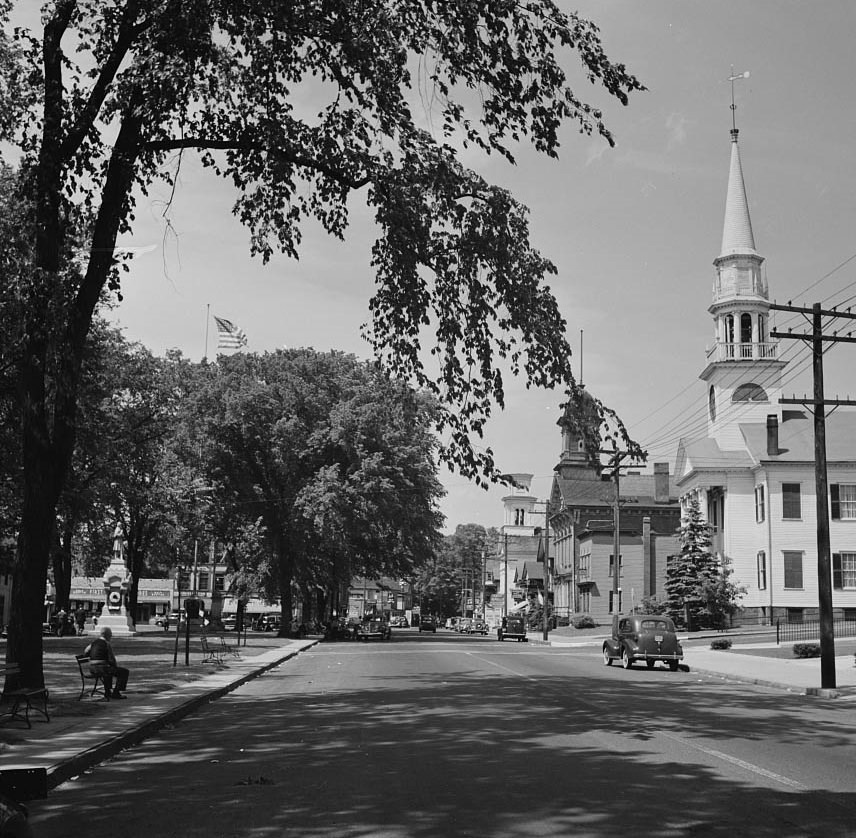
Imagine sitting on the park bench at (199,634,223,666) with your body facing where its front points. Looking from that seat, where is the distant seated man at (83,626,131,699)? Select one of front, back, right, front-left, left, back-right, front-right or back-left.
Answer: right

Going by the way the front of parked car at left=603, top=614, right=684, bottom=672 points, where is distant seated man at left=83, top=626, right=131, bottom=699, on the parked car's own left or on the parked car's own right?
on the parked car's own left

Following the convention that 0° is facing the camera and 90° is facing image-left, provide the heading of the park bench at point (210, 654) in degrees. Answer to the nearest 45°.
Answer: approximately 270°

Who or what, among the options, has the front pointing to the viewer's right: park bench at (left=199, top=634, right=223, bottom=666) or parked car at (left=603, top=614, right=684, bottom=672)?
the park bench

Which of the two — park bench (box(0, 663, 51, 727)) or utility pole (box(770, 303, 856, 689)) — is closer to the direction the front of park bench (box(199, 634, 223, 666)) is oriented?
the utility pole

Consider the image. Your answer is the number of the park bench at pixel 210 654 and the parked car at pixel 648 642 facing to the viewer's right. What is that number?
1

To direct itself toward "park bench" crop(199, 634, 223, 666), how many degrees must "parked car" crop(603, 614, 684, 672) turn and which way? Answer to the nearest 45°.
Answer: approximately 45° to its left

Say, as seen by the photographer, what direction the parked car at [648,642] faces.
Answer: facing away from the viewer and to the left of the viewer

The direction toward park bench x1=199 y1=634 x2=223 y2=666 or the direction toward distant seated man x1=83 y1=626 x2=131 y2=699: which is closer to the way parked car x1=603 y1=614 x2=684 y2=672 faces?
the park bench

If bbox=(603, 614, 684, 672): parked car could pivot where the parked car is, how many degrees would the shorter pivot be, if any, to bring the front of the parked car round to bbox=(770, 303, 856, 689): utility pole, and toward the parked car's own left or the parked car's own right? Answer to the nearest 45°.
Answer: approximately 180°

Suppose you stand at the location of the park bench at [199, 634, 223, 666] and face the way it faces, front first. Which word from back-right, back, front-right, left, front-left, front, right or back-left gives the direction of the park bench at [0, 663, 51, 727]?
right

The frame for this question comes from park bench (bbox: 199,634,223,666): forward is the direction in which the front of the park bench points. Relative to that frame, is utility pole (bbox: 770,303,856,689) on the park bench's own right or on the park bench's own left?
on the park bench's own right

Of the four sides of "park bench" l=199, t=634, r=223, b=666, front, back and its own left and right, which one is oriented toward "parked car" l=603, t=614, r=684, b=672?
front
